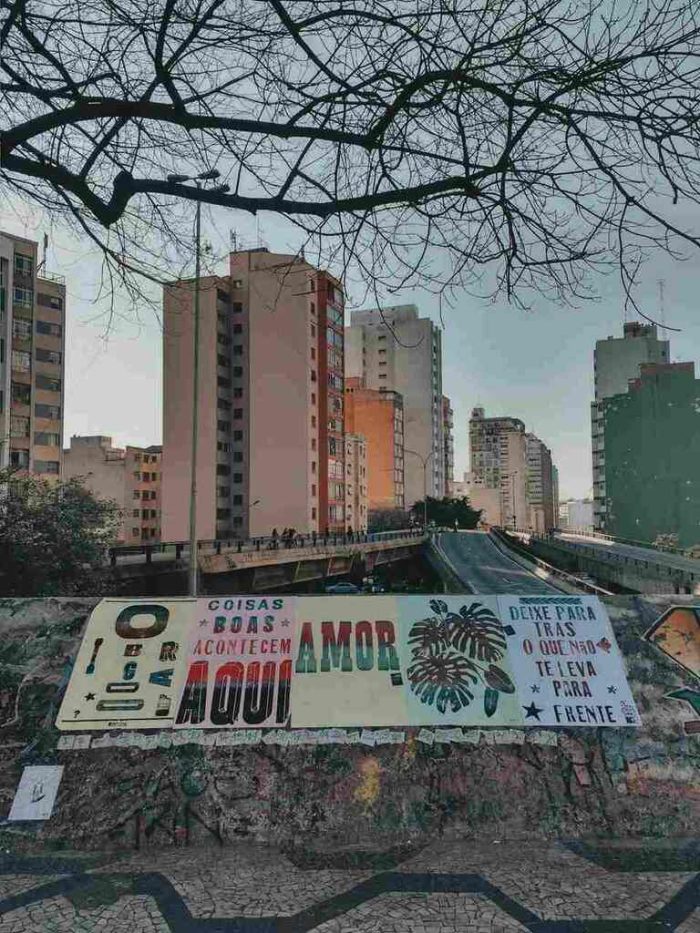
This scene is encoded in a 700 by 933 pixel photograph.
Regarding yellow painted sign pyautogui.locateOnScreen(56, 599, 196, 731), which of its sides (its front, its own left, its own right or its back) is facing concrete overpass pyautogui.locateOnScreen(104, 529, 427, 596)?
back

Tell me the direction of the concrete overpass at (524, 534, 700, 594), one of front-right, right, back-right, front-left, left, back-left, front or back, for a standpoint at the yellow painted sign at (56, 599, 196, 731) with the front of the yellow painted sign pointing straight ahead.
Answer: back-left

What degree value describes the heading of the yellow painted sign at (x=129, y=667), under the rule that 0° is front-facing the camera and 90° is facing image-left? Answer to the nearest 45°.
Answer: approximately 0°
